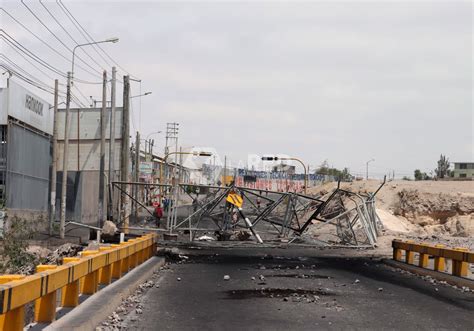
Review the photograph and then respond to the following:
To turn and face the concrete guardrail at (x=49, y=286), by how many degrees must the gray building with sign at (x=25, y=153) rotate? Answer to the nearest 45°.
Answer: approximately 45° to its right

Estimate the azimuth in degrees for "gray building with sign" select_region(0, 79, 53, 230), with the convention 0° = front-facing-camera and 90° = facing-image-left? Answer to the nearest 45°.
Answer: approximately 315°

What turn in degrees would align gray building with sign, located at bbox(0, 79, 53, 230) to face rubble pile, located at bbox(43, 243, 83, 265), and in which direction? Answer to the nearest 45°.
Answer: approximately 45° to its right

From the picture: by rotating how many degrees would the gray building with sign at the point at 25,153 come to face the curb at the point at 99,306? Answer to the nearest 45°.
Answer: approximately 45° to its right

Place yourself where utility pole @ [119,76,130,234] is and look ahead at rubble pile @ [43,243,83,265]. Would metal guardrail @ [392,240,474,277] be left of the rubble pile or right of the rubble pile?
left
